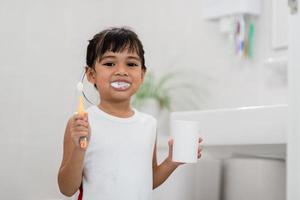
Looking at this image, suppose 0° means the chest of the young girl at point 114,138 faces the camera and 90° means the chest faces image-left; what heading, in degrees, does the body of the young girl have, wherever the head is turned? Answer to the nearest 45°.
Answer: approximately 0°

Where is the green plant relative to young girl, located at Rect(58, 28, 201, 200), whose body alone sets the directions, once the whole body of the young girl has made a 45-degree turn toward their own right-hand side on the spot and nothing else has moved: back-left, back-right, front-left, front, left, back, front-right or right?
back-right
